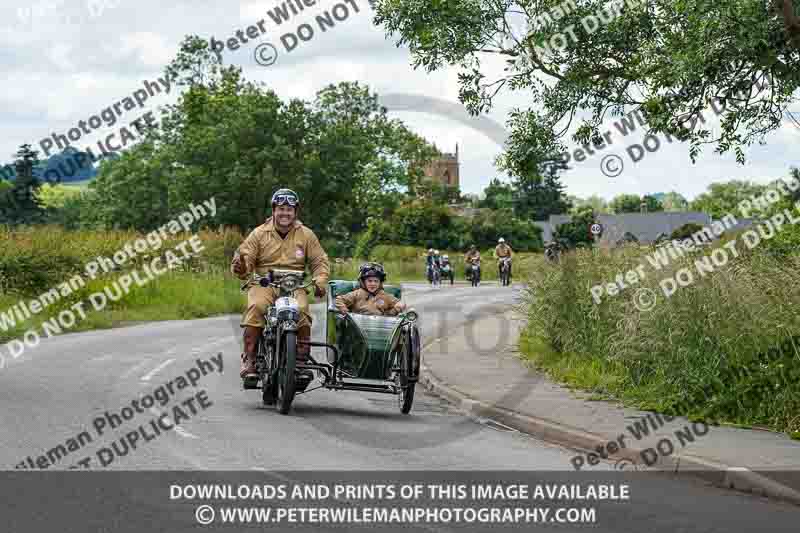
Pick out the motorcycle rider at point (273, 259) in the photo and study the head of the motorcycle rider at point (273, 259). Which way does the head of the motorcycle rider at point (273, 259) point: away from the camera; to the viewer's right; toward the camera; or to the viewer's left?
toward the camera

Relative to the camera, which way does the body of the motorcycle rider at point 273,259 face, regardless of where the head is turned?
toward the camera

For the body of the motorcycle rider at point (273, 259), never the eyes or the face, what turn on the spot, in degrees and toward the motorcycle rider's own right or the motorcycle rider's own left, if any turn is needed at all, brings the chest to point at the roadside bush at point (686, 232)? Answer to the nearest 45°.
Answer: approximately 135° to the motorcycle rider's own left

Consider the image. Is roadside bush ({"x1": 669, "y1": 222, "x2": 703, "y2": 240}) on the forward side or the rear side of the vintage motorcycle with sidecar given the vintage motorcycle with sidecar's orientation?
on the rear side
